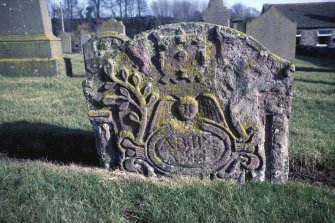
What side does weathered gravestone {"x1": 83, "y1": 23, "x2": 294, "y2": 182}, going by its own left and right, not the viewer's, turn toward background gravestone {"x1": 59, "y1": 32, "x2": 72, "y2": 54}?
back

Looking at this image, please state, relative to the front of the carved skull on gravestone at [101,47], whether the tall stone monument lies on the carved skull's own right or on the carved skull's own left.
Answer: on the carved skull's own right

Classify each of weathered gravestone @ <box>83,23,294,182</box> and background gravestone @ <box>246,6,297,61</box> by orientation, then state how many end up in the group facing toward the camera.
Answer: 2

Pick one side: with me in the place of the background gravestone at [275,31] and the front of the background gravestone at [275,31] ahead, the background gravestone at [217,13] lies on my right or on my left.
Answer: on my right

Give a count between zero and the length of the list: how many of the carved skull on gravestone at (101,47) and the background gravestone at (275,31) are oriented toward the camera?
2

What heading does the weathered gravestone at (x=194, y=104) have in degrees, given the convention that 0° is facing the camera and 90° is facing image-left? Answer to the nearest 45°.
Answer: approximately 0°

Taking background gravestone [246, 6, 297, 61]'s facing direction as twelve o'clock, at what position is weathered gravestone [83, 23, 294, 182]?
The weathered gravestone is roughly at 12 o'clock from the background gravestone.

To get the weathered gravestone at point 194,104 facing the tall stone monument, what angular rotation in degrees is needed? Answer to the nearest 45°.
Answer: approximately 135° to its right

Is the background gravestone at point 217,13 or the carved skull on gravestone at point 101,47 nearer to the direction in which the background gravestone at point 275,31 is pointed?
the carved skull on gravestone
